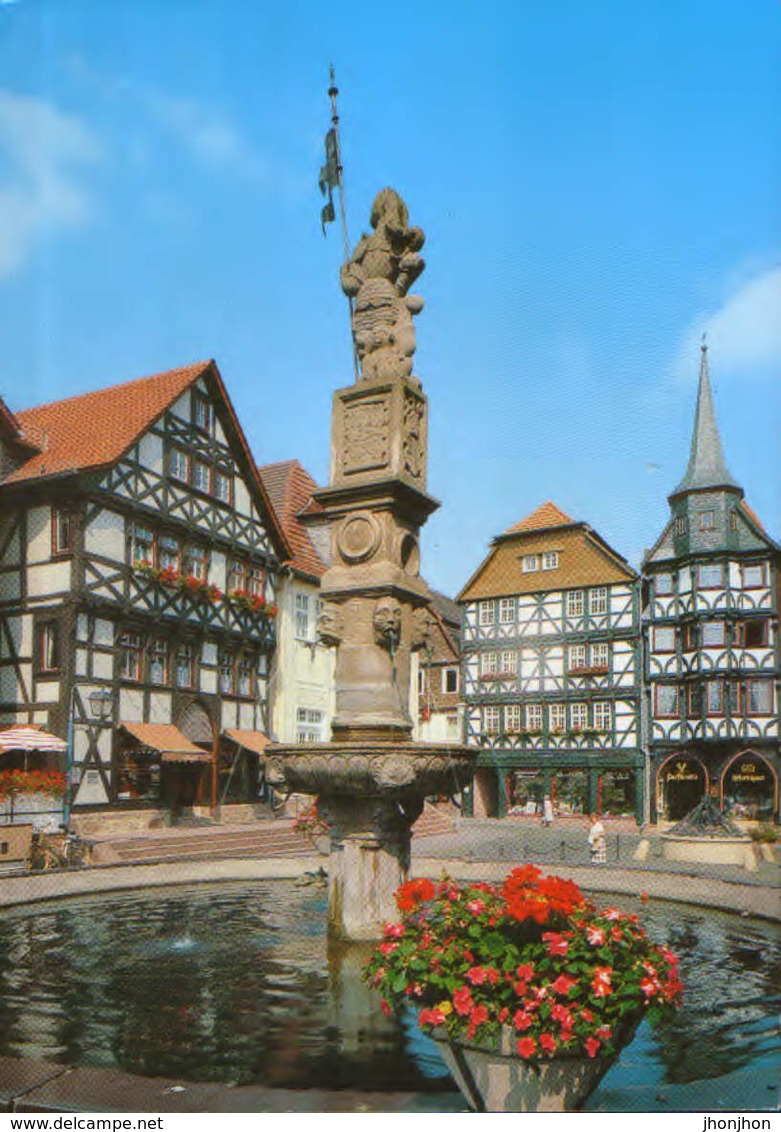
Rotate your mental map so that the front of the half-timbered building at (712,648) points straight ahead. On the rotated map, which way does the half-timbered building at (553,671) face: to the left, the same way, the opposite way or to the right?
the same way

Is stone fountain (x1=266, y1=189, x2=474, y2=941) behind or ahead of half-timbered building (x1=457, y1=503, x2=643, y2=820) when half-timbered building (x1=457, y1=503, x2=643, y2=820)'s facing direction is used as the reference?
ahead

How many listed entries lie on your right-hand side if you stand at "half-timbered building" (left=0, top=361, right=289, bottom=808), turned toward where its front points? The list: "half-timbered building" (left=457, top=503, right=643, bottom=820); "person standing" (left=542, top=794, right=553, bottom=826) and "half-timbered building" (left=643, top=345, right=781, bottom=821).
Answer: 0

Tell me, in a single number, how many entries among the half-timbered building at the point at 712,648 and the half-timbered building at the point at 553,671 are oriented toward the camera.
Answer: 2

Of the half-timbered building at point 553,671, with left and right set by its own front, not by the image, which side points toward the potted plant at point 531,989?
front

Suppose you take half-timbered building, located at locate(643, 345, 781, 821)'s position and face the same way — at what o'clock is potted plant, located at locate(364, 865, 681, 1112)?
The potted plant is roughly at 12 o'clock from the half-timbered building.

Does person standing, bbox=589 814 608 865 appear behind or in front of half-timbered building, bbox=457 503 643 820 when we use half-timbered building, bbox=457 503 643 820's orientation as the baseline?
in front

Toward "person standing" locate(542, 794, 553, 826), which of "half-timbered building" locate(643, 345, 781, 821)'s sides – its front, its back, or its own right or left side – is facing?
right

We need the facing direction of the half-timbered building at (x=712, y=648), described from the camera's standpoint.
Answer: facing the viewer

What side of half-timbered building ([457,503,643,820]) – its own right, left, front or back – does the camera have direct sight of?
front

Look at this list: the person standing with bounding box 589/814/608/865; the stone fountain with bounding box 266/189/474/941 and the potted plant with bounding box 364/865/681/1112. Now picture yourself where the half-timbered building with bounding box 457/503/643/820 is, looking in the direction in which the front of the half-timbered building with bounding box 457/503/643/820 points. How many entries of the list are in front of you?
3
